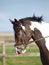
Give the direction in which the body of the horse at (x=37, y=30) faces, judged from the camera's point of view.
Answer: to the viewer's left
